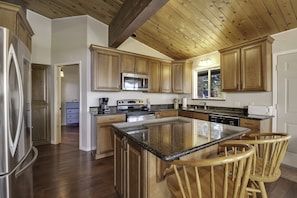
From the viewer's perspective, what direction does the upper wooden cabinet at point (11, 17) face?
to the viewer's right

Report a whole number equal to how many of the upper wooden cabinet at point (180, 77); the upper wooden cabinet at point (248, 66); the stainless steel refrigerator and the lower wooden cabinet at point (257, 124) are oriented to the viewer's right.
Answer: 1

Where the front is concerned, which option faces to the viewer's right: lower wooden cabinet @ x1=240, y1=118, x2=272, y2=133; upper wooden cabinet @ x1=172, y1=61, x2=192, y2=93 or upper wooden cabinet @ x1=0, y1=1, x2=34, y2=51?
upper wooden cabinet @ x1=0, y1=1, x2=34, y2=51

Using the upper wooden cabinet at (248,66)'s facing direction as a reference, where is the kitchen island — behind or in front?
in front

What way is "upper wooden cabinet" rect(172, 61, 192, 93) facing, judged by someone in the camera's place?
facing the viewer and to the left of the viewer

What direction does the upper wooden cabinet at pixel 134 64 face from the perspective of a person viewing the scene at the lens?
facing the viewer and to the right of the viewer

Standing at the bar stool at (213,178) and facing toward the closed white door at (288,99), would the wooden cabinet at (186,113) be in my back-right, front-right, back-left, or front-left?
front-left

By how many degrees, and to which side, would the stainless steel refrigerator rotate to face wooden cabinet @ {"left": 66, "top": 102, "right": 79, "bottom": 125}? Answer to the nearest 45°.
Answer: approximately 90° to its left

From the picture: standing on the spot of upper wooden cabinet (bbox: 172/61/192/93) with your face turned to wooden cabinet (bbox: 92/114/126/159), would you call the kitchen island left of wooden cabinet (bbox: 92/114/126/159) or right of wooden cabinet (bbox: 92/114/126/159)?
left

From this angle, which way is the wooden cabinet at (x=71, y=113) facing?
toward the camera

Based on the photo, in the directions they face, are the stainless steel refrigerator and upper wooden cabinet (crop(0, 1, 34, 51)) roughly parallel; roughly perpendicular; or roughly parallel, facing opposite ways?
roughly parallel

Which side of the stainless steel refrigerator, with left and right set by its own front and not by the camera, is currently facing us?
right
